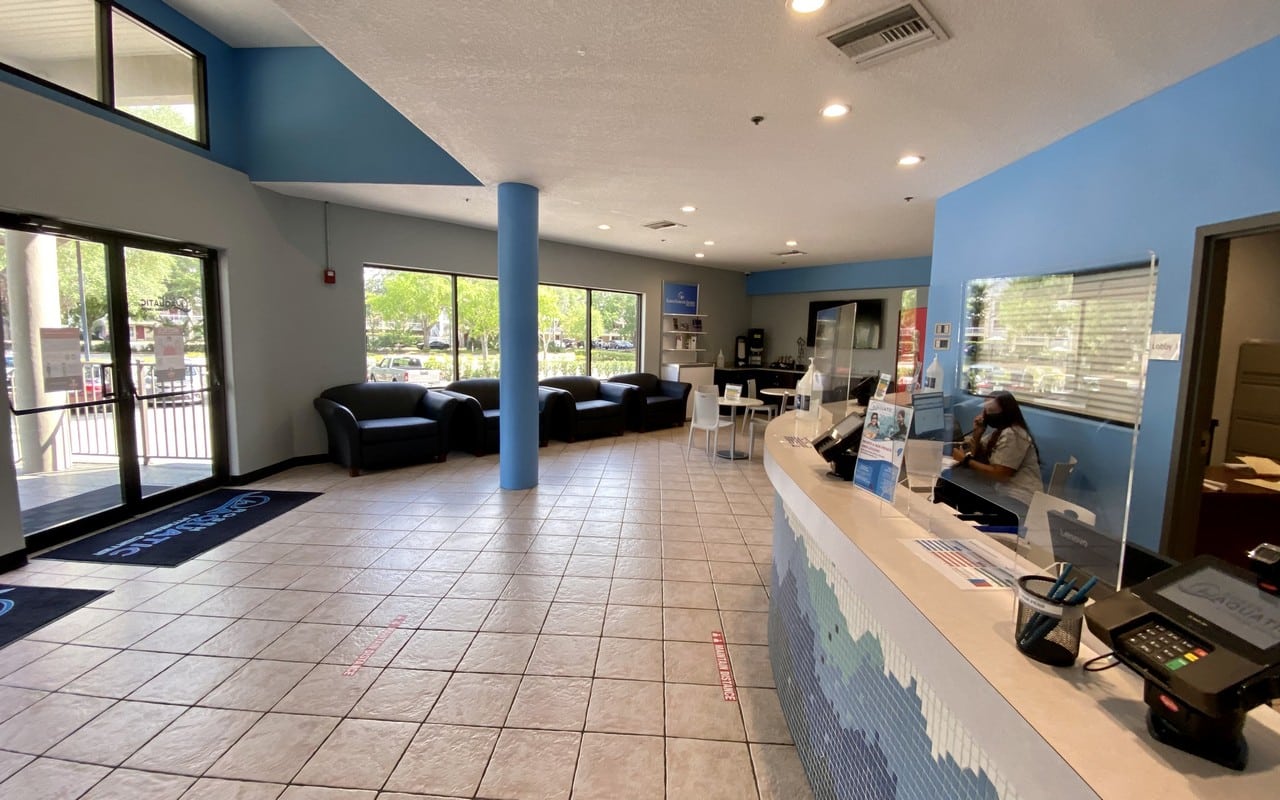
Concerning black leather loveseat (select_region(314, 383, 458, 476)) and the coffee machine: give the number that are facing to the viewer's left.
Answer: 0

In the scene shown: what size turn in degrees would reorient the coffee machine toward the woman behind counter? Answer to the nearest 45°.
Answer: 0° — it already faces them

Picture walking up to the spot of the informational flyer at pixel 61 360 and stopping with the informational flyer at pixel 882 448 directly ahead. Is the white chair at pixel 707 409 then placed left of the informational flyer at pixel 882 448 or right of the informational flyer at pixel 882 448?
left

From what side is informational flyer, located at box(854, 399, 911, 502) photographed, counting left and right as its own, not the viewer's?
front

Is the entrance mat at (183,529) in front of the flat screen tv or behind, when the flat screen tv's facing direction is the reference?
in front

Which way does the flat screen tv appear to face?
toward the camera

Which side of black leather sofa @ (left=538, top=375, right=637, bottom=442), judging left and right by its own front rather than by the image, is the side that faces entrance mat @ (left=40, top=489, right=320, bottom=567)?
right

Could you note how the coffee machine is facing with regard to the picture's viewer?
facing the viewer

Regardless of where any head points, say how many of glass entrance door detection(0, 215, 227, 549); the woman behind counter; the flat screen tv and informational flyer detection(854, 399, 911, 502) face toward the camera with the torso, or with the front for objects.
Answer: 2

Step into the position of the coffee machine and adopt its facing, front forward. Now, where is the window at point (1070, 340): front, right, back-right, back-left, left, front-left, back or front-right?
front

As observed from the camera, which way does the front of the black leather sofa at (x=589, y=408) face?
facing the viewer and to the right of the viewer

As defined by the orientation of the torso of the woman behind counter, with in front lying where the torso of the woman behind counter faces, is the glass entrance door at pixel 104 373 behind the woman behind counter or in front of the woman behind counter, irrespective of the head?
in front

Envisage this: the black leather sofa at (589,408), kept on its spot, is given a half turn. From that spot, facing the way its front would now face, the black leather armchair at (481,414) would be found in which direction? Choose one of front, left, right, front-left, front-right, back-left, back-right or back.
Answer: left

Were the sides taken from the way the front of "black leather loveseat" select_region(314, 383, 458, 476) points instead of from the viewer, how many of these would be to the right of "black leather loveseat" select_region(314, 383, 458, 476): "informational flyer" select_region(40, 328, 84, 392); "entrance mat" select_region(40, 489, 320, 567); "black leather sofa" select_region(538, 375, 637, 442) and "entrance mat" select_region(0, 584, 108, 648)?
3
